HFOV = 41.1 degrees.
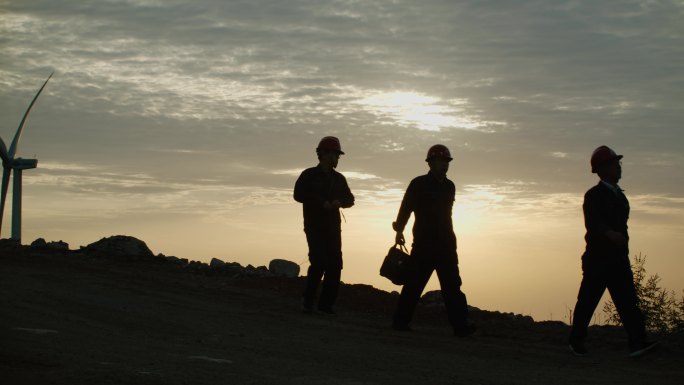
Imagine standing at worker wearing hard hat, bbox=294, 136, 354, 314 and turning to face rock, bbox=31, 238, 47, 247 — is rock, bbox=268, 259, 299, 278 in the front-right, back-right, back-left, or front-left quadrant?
front-right

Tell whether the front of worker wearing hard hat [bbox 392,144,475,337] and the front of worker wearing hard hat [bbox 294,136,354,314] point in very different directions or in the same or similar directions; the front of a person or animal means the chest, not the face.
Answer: same or similar directions

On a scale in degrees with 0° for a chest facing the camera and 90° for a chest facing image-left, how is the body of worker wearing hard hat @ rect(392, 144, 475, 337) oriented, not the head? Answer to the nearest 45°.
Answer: approximately 315°

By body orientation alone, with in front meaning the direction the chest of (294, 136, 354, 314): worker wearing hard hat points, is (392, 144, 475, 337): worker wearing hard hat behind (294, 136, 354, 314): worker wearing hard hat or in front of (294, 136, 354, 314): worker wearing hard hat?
in front

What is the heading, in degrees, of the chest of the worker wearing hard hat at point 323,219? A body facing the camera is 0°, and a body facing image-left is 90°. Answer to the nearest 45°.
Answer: approximately 315°

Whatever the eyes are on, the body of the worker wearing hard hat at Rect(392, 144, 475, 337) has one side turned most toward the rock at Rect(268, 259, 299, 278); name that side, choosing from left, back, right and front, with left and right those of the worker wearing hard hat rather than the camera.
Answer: back

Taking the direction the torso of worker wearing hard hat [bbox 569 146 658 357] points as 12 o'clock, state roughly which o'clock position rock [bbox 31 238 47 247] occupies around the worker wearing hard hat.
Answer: The rock is roughly at 7 o'clock from the worker wearing hard hat.

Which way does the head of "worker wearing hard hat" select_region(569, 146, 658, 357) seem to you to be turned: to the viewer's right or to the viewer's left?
to the viewer's right

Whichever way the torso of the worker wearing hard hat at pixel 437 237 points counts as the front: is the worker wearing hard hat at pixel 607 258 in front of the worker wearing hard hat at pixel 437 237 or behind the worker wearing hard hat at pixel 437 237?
in front
